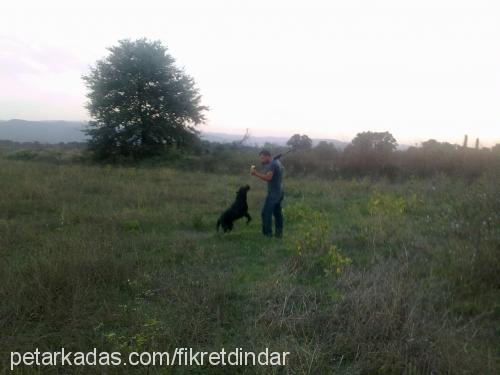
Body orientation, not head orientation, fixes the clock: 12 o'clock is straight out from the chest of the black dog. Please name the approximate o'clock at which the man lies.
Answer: The man is roughly at 1 o'clock from the black dog.

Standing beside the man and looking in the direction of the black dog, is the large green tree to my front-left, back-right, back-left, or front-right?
front-right

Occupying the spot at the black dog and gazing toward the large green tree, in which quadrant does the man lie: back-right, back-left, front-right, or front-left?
back-right

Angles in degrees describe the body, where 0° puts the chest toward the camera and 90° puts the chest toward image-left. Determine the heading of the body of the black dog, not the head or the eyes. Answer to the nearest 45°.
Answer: approximately 270°

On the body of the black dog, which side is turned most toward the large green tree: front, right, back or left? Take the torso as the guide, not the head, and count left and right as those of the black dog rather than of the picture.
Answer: left

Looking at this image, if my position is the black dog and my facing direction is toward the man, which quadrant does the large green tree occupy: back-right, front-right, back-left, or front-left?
back-left

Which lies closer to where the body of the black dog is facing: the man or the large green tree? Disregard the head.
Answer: the man
